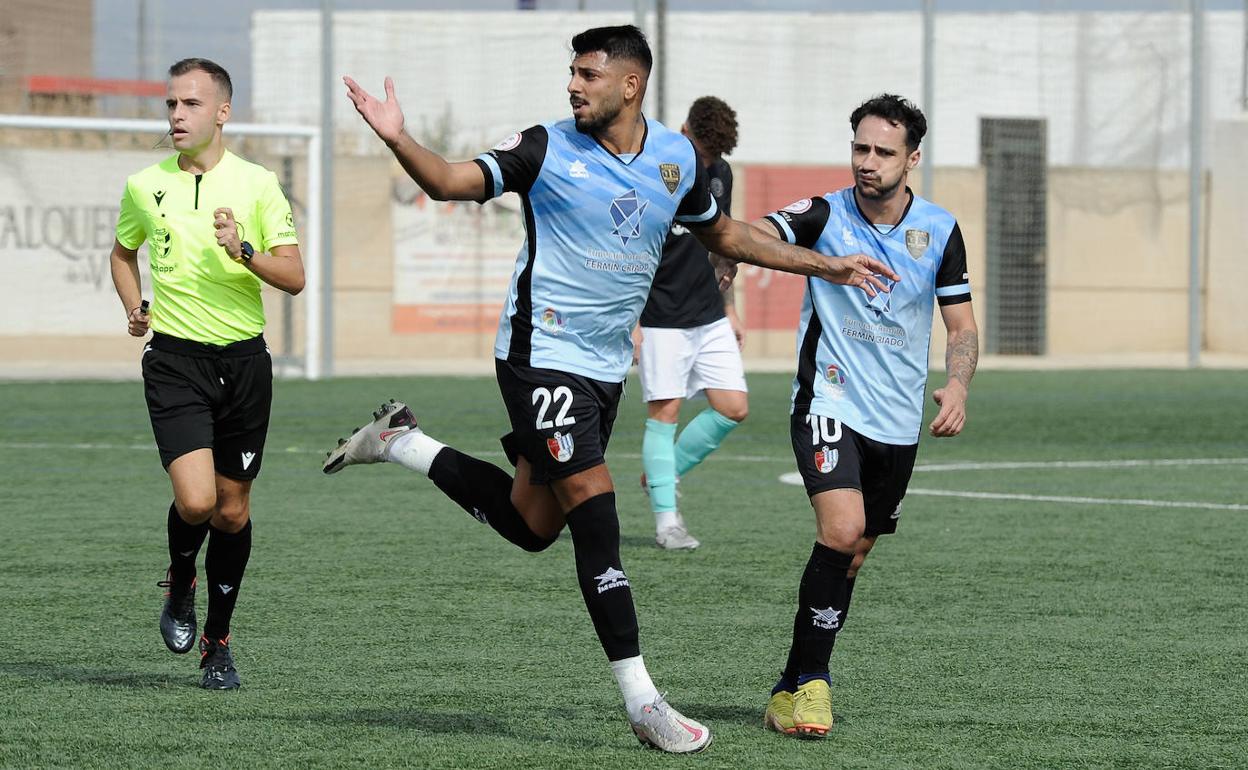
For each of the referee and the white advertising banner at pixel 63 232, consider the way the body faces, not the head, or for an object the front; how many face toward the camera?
2

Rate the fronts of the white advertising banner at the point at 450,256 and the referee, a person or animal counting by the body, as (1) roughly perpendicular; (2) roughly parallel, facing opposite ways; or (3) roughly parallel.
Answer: roughly parallel

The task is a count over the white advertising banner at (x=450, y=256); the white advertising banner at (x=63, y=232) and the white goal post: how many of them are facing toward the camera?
3

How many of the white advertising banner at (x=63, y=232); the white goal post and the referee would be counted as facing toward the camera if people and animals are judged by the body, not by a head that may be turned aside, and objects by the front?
3

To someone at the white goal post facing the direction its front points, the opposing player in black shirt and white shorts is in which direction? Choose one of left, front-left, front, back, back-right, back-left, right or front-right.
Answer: front

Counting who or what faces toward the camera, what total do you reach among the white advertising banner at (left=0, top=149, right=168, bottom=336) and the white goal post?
2

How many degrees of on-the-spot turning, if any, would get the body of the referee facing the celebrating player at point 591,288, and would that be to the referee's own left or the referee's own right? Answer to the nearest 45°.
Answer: approximately 45° to the referee's own left

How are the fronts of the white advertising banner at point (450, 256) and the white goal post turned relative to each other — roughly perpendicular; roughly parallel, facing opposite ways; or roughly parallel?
roughly parallel

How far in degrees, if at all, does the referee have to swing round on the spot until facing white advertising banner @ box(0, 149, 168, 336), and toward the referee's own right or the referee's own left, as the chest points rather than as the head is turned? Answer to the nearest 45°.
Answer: approximately 180°

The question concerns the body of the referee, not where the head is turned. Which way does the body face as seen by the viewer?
toward the camera

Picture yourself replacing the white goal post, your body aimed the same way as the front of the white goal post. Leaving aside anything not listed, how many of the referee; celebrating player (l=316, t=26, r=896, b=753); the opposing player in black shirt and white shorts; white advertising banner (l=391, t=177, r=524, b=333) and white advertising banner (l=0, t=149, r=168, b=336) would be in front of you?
3

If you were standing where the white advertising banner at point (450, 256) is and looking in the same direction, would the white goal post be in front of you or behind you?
in front

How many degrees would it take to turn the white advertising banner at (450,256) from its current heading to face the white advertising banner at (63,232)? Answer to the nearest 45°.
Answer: approximately 45° to its right

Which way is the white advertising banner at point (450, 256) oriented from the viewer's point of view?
toward the camera
